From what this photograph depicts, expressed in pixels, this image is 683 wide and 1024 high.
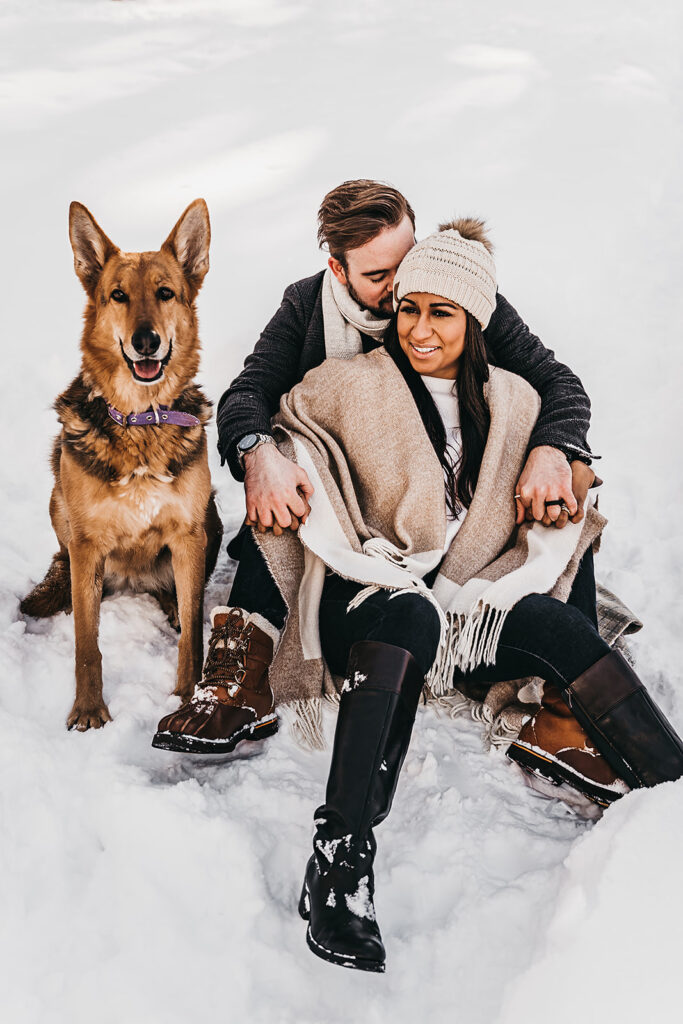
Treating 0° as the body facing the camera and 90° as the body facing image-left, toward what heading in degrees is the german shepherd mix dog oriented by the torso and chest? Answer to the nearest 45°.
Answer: approximately 0°

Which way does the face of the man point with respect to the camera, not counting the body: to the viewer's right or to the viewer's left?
to the viewer's right

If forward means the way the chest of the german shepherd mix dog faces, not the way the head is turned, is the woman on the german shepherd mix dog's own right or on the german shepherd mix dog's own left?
on the german shepherd mix dog's own left

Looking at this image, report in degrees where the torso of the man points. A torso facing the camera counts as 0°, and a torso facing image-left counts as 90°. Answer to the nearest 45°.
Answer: approximately 0°

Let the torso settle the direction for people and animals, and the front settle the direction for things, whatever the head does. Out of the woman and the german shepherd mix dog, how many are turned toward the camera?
2

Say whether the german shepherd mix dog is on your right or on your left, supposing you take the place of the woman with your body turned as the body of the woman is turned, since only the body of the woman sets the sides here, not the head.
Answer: on your right
